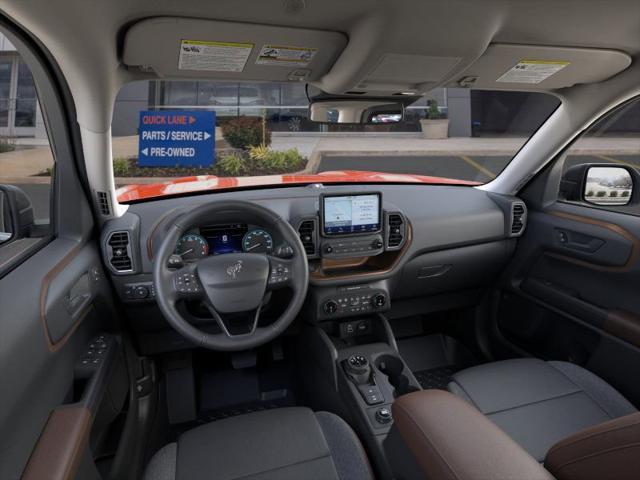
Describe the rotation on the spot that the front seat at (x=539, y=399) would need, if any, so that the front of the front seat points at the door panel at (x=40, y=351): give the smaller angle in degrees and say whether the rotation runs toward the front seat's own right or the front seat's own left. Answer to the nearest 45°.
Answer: approximately 90° to the front seat's own left

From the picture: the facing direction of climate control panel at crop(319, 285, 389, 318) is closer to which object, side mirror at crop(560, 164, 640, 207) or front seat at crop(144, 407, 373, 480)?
the front seat

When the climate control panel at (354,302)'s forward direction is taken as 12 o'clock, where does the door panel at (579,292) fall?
The door panel is roughly at 9 o'clock from the climate control panel.

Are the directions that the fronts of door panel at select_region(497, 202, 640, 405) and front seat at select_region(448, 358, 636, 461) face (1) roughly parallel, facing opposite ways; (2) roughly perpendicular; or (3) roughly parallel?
roughly perpendicular

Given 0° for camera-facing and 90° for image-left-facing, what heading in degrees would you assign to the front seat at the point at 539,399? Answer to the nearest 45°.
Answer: approximately 135°

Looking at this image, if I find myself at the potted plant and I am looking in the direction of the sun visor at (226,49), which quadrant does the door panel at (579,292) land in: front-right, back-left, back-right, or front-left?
front-left

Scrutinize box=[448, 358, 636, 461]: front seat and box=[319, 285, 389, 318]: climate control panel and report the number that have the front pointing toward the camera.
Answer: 1

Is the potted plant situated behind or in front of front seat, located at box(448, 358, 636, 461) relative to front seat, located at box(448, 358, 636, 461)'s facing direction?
in front

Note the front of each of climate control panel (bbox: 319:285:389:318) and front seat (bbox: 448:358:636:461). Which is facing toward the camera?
the climate control panel

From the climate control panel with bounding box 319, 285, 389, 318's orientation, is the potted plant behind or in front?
behind

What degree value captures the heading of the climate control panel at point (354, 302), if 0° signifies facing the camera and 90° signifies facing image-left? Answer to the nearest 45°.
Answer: approximately 0°

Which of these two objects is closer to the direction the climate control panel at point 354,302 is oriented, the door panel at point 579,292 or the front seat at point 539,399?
the front seat

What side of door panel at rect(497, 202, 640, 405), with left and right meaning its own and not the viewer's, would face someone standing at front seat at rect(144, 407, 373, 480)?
front

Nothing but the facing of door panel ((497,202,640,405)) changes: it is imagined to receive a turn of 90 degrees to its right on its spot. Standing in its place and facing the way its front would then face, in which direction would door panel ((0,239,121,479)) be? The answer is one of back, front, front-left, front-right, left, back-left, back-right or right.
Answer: left

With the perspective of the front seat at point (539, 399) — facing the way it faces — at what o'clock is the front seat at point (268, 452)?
the front seat at point (268, 452) is roughly at 9 o'clock from the front seat at point (539, 399).

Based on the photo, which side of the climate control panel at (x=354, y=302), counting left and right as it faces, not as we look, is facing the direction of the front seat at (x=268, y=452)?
front

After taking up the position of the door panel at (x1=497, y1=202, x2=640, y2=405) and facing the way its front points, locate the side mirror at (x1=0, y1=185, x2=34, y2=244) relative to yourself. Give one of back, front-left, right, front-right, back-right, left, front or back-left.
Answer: front

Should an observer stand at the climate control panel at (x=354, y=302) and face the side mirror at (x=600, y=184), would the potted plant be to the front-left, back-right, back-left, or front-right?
front-left

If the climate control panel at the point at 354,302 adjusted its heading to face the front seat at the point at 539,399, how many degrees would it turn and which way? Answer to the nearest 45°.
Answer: approximately 45° to its left
